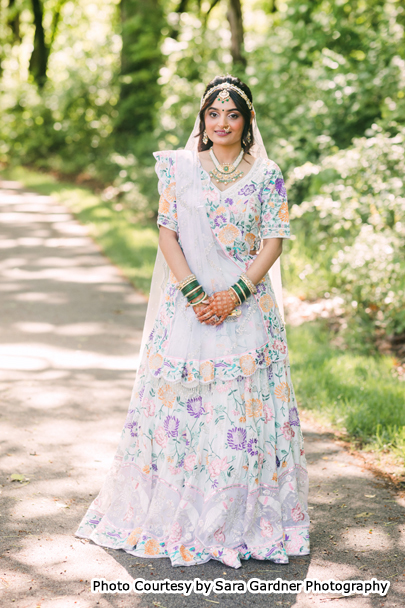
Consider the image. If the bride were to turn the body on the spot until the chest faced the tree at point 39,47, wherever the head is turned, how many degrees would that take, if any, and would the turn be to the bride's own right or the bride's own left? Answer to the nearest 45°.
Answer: approximately 180°

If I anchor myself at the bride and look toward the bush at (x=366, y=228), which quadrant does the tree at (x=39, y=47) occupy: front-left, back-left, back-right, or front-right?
front-left

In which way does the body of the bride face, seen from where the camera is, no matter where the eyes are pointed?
toward the camera

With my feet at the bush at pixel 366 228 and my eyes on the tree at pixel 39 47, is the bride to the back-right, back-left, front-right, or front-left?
back-left

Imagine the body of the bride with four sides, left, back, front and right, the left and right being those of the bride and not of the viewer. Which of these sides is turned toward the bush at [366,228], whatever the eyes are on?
back

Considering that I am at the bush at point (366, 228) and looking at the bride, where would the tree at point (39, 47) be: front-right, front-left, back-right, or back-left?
back-right

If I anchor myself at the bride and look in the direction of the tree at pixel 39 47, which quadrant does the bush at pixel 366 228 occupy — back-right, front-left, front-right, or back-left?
front-right

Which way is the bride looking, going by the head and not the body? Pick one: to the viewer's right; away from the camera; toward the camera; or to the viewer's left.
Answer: toward the camera
